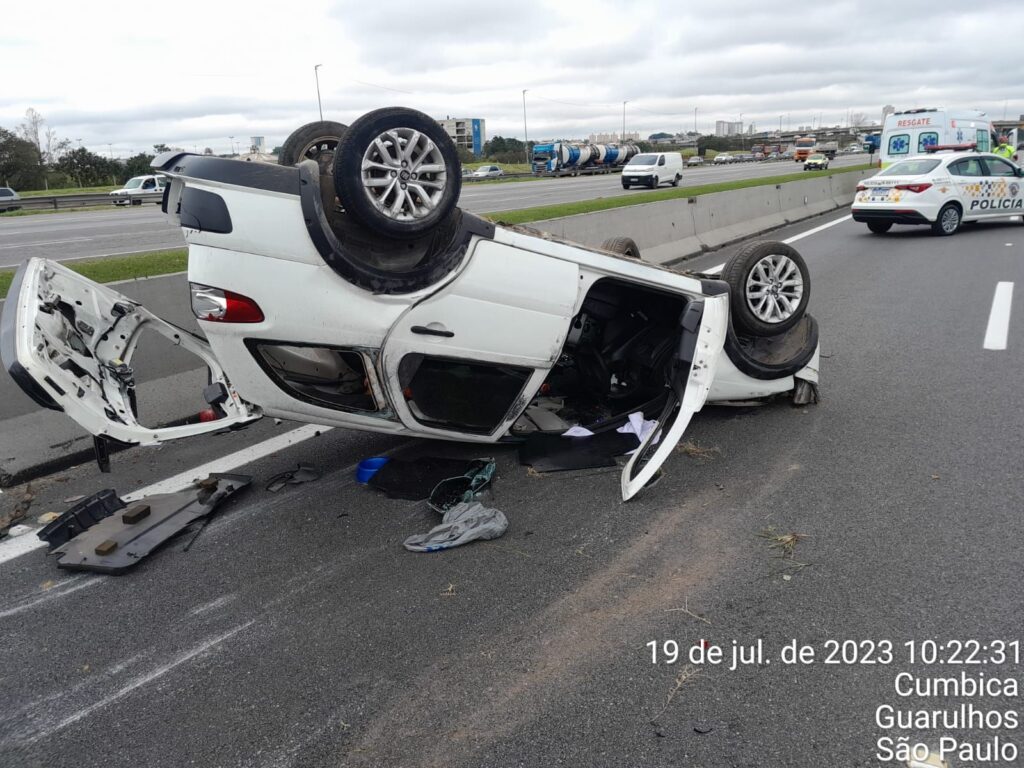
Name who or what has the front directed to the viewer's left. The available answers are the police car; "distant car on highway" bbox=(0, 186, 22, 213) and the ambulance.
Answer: the distant car on highway

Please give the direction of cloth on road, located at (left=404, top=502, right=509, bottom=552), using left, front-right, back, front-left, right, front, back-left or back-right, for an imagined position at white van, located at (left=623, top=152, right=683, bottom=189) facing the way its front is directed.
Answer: front-left

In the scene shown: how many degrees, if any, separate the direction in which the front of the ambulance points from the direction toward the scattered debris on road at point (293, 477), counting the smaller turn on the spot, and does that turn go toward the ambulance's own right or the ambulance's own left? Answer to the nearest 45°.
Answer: approximately 135° to the ambulance's own right

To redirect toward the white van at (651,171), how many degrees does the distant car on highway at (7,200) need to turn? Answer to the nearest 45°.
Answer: approximately 180°

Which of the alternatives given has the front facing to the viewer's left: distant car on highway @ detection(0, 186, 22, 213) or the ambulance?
the distant car on highway

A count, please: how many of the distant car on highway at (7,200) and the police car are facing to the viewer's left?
1

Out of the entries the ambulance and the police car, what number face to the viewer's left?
0

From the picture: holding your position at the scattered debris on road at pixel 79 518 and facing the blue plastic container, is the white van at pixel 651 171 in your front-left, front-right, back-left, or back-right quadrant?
front-left

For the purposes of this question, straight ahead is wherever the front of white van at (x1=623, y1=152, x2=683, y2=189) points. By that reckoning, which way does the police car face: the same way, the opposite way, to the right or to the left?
the opposite way

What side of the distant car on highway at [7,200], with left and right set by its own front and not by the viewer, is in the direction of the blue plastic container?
left

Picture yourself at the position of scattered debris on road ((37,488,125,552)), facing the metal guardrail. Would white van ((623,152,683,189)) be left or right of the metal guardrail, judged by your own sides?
right

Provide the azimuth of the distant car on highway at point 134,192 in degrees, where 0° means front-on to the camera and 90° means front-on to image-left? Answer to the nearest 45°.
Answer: approximately 45°

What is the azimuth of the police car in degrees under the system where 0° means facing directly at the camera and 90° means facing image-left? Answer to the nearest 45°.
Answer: approximately 225°

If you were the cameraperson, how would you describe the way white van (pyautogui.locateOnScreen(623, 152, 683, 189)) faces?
facing the viewer and to the left of the viewer

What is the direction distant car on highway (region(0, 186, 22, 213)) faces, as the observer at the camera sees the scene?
facing to the left of the viewer

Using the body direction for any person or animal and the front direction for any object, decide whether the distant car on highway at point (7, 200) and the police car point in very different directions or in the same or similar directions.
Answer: very different directions
